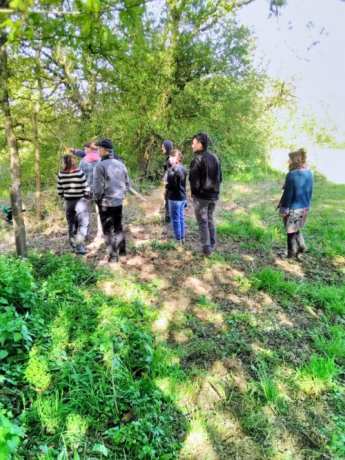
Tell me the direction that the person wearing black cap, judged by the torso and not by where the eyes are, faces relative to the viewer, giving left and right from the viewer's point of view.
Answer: facing away from the viewer and to the left of the viewer

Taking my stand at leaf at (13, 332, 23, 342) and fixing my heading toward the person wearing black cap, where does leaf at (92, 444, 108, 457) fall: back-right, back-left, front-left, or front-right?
back-right

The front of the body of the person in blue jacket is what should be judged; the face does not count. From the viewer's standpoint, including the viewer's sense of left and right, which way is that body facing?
facing away from the viewer and to the left of the viewer

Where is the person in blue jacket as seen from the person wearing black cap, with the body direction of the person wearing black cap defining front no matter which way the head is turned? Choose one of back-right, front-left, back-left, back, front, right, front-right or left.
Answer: back-right

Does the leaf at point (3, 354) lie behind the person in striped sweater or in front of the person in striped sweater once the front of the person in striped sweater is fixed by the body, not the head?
behind

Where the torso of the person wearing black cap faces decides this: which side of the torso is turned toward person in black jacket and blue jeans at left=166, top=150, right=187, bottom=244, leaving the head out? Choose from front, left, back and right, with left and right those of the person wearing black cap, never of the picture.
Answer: right

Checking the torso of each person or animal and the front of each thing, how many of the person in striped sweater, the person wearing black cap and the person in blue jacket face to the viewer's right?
0

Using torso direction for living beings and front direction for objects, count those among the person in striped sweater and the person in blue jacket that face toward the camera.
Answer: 0

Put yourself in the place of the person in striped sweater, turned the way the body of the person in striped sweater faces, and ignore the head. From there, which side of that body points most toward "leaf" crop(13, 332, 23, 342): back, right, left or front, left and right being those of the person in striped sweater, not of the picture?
back

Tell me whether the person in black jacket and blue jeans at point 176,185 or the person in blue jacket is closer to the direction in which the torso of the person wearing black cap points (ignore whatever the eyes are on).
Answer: the person in black jacket and blue jeans

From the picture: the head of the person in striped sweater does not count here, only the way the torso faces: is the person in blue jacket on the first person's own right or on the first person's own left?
on the first person's own right

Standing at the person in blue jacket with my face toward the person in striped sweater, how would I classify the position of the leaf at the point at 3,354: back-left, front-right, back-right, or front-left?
front-left

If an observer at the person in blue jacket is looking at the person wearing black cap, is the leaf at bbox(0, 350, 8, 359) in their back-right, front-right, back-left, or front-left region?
front-left

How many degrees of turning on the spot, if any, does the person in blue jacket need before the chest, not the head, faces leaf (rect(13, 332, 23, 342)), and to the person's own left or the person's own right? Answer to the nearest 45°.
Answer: approximately 90° to the person's own left

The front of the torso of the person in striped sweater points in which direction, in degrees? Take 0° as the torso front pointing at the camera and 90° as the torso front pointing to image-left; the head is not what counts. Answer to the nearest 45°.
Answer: approximately 180°
